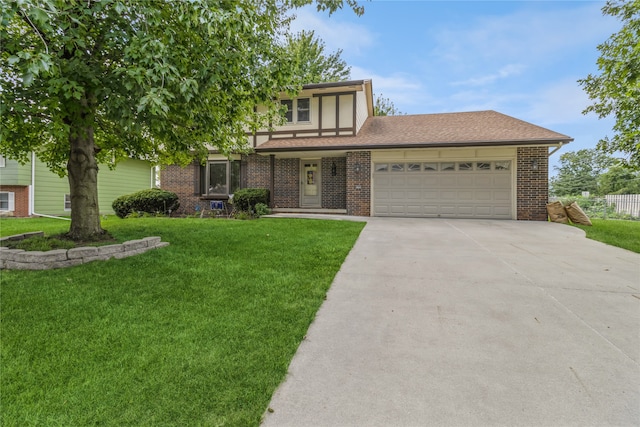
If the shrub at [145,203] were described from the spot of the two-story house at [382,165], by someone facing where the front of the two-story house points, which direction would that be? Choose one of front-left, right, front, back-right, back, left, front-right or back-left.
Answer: right

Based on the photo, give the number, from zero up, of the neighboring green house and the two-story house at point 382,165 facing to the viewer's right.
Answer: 0

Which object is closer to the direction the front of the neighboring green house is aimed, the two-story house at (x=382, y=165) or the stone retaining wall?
the stone retaining wall

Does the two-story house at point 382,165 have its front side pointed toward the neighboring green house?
no

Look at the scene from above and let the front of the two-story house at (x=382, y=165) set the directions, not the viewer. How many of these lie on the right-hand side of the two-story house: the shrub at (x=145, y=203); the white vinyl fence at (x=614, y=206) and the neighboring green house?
2

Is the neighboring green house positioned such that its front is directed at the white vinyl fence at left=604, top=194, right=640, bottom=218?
no

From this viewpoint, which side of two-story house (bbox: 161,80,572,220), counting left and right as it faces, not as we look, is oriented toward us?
front

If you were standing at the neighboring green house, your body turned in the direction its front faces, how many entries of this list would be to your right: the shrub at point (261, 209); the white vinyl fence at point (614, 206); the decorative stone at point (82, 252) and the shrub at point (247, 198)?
0

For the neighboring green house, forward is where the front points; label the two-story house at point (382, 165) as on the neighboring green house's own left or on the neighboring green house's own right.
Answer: on the neighboring green house's own left

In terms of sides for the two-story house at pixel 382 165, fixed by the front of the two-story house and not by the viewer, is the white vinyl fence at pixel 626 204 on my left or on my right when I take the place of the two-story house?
on my left

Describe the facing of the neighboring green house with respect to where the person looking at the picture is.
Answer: facing the viewer and to the left of the viewer

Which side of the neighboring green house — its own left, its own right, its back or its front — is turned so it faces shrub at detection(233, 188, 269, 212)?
left

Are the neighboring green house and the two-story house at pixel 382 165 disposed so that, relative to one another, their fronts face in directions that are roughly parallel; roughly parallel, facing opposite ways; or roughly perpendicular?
roughly parallel
